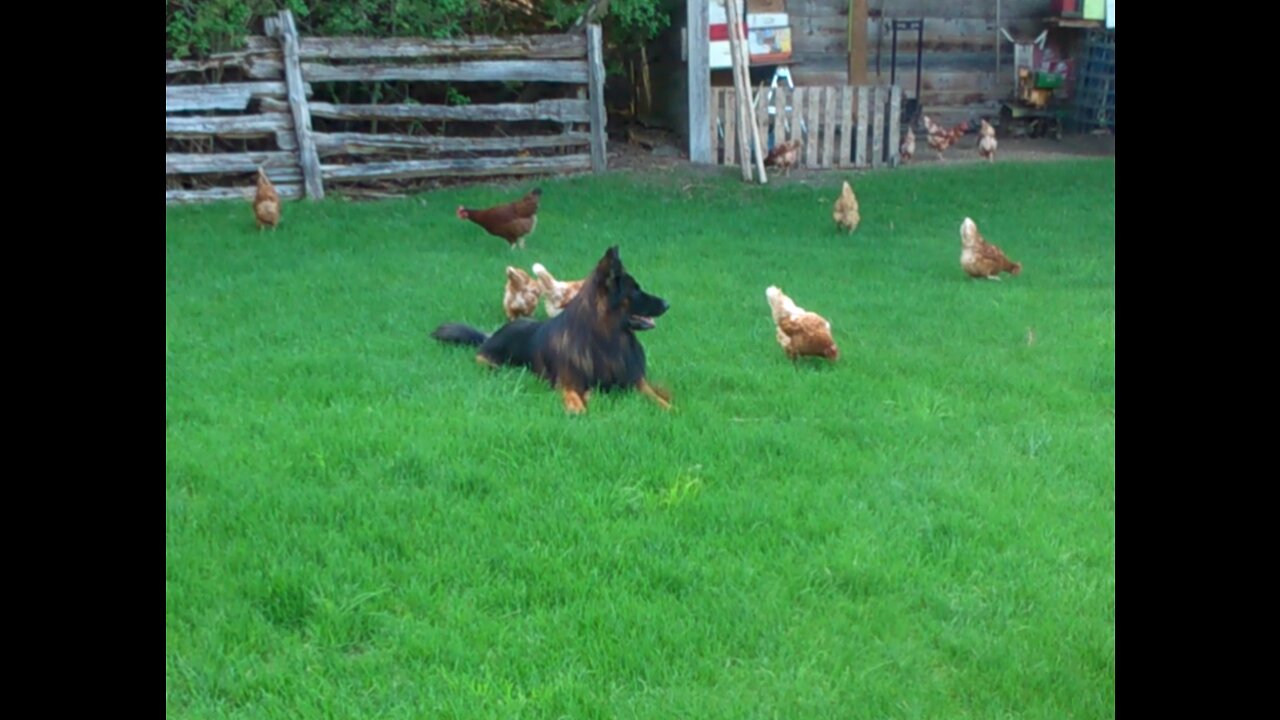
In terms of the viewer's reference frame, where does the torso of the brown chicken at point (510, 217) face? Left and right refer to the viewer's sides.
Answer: facing to the left of the viewer

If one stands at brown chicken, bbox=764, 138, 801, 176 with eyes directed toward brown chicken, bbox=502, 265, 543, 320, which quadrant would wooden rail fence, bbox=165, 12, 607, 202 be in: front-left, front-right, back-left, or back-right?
front-right

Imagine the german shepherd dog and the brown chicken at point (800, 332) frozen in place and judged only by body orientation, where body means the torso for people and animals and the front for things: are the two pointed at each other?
no

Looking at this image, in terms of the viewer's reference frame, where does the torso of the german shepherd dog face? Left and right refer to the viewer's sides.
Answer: facing the viewer and to the right of the viewer

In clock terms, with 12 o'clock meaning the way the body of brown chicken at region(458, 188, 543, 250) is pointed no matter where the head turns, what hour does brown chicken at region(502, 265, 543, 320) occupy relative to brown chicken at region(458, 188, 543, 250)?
brown chicken at region(502, 265, 543, 320) is roughly at 9 o'clock from brown chicken at region(458, 188, 543, 250).

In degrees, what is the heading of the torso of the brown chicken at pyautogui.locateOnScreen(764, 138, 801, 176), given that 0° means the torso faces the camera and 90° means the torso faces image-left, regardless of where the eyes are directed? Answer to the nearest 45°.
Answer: approximately 90°

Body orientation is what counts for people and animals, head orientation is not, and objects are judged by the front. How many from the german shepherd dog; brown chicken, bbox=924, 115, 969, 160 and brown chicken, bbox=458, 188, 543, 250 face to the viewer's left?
1

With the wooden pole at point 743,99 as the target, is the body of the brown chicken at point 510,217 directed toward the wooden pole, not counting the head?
no

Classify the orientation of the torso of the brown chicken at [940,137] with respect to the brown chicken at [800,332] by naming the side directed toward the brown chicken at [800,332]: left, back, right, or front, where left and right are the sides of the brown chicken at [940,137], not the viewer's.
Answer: left

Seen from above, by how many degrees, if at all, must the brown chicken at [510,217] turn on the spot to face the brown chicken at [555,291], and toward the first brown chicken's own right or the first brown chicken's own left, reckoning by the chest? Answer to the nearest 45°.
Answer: approximately 90° to the first brown chicken's own left
